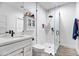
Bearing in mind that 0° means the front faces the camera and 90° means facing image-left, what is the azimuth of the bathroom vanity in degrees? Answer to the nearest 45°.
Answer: approximately 315°

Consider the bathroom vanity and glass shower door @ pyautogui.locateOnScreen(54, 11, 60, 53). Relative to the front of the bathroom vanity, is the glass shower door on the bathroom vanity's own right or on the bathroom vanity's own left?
on the bathroom vanity's own left
